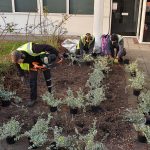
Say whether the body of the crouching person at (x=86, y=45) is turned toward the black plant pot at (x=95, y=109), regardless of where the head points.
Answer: yes

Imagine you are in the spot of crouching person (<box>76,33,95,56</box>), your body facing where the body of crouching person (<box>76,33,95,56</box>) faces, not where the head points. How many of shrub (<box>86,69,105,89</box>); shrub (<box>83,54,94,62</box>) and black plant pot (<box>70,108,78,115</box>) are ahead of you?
3

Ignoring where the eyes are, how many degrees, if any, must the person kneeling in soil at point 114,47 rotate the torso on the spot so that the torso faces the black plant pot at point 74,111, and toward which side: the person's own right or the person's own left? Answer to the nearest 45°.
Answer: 0° — they already face it
